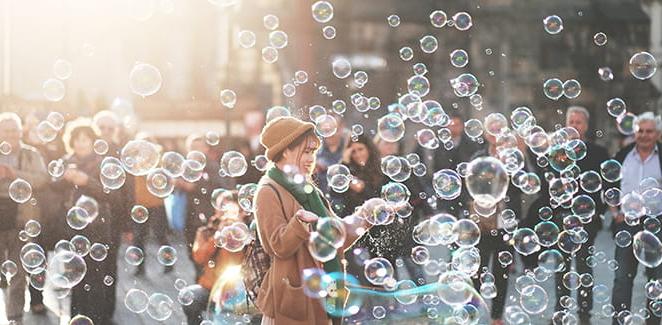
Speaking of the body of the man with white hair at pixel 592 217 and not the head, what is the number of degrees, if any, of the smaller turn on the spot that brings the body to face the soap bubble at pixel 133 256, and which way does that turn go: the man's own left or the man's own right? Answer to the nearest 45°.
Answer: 0° — they already face it

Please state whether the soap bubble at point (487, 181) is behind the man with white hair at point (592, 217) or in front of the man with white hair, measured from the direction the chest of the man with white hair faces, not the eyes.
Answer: in front

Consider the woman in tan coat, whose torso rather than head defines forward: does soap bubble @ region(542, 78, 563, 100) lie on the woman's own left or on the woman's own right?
on the woman's own left

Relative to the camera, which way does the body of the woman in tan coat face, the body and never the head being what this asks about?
to the viewer's right

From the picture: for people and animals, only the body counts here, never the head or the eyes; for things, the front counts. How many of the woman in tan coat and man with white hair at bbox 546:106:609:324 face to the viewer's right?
1

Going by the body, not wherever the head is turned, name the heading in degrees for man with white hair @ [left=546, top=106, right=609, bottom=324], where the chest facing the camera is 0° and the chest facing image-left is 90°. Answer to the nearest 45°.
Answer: approximately 45°

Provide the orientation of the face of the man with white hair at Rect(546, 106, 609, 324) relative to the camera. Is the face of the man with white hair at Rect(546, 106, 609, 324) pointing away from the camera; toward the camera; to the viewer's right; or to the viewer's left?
toward the camera

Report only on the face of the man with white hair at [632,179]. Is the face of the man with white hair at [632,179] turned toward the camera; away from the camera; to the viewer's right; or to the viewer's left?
toward the camera
